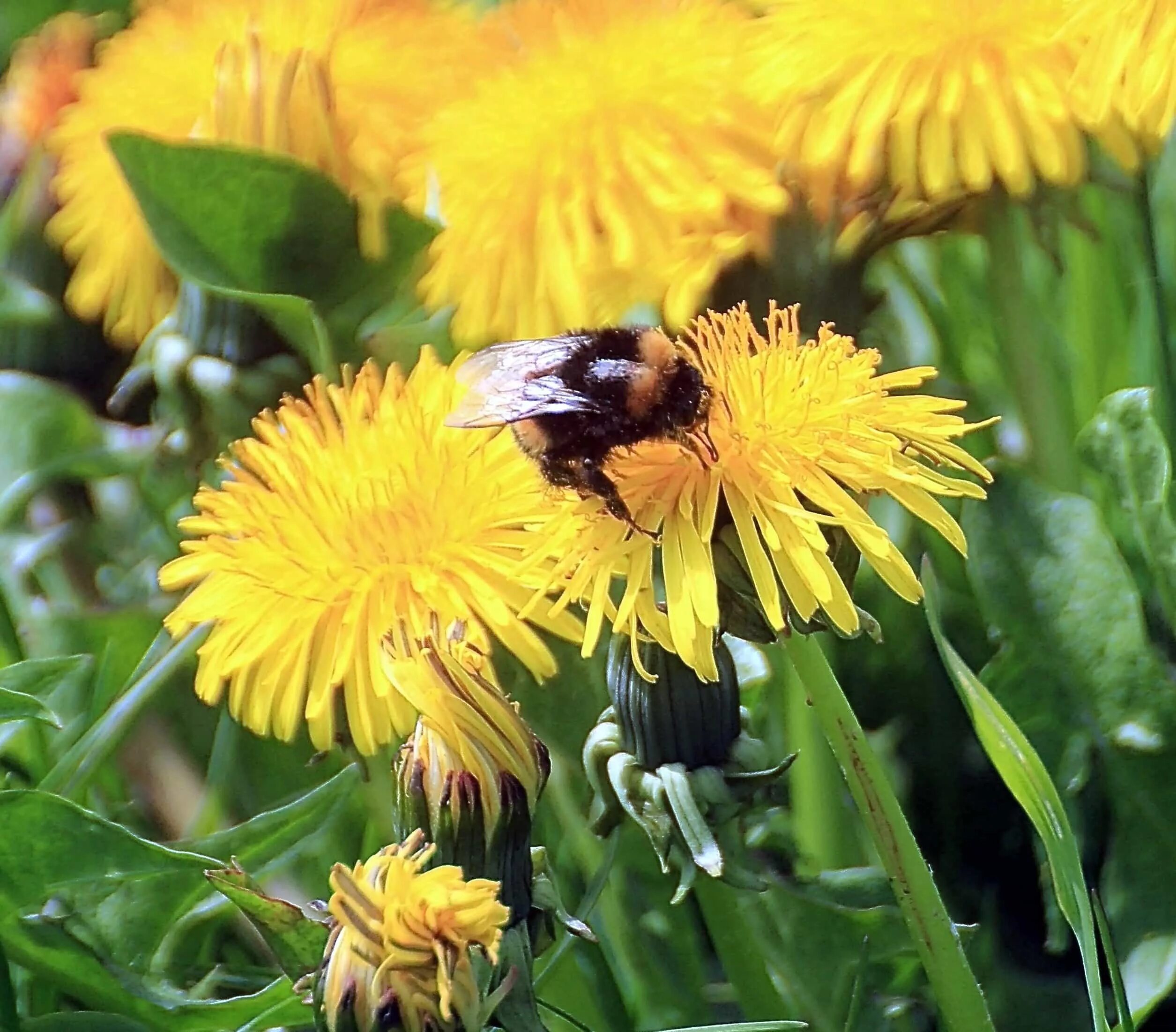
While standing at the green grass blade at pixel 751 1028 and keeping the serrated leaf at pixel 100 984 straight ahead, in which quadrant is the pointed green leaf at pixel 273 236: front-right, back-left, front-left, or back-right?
front-right

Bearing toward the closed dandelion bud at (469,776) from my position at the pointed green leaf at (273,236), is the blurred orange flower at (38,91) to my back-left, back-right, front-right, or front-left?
back-right

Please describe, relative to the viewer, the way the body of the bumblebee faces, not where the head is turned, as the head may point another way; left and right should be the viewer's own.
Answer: facing to the right of the viewer
